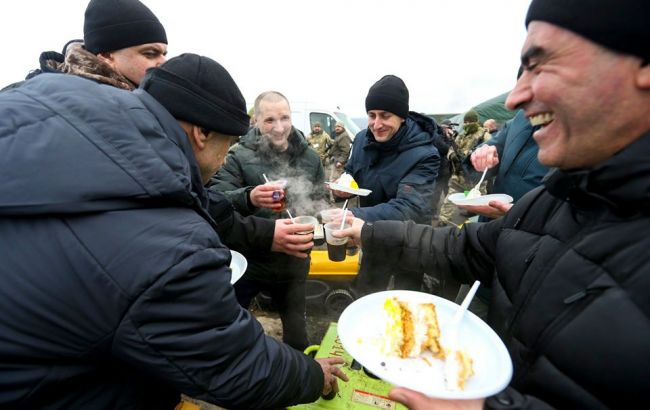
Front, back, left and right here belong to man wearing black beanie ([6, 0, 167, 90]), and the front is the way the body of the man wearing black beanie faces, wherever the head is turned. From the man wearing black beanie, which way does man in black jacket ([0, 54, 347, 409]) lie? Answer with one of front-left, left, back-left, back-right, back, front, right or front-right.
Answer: right

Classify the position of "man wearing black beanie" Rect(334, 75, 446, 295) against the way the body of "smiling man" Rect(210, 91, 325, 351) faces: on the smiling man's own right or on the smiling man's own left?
on the smiling man's own left

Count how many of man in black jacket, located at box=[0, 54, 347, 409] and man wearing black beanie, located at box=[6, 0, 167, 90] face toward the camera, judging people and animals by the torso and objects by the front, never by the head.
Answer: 0

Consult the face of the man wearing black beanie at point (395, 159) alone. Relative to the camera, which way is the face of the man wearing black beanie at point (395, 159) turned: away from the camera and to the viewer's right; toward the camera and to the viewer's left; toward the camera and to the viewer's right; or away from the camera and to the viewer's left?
toward the camera and to the viewer's left

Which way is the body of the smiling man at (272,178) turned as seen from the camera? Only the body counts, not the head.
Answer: toward the camera

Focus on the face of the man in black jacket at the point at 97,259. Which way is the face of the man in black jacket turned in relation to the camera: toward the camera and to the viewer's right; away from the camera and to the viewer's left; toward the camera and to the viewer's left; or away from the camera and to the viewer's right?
away from the camera and to the viewer's right

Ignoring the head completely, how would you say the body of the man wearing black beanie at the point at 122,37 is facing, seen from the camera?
to the viewer's right

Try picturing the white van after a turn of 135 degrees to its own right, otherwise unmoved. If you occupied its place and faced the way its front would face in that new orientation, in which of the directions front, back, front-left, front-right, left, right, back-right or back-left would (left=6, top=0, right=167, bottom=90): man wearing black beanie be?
left

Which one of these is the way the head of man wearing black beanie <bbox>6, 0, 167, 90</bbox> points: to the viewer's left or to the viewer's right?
to the viewer's right

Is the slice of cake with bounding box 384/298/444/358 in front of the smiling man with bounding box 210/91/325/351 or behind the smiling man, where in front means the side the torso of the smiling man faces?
in front

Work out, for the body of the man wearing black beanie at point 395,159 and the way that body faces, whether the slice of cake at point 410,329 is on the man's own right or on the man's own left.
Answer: on the man's own left
